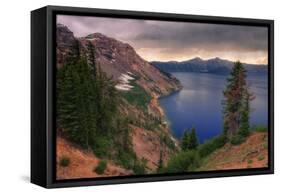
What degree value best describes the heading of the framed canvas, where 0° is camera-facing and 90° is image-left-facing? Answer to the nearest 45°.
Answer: approximately 315°
